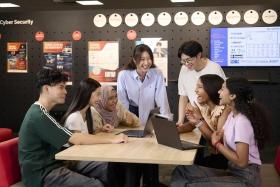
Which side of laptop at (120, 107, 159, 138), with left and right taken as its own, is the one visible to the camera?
left

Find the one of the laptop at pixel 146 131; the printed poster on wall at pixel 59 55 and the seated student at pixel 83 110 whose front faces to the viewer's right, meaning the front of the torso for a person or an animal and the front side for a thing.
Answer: the seated student

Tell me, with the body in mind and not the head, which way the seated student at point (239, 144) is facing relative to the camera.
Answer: to the viewer's left

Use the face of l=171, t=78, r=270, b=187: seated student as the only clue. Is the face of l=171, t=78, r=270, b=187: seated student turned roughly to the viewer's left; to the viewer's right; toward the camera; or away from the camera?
to the viewer's left

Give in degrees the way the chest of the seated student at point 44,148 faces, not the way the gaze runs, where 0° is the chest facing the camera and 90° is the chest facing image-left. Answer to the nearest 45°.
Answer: approximately 270°

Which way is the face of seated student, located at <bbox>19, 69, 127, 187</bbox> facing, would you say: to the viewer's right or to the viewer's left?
to the viewer's right

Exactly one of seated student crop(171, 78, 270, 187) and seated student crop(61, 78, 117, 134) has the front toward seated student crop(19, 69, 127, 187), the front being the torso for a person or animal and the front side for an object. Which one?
seated student crop(171, 78, 270, 187)

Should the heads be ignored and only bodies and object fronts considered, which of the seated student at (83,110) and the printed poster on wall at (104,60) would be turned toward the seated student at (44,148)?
the printed poster on wall

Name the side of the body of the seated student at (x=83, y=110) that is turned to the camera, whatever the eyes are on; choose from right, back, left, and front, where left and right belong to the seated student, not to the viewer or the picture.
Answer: right

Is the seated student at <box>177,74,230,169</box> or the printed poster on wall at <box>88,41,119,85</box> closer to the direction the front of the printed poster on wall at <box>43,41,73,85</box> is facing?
the seated student
